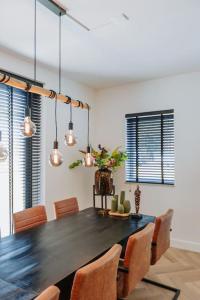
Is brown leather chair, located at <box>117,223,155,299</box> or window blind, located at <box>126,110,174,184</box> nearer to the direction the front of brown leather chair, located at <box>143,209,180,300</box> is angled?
the window blind

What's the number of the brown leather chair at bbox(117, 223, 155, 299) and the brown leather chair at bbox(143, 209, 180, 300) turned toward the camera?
0

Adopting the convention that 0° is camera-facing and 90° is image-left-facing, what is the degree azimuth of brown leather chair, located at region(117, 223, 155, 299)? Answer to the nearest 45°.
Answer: approximately 135°

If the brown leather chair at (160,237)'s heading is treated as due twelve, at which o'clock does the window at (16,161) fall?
The window is roughly at 11 o'clock from the brown leather chair.

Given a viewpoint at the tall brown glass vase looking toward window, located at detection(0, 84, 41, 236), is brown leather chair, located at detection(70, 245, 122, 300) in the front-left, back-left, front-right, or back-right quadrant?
front-left

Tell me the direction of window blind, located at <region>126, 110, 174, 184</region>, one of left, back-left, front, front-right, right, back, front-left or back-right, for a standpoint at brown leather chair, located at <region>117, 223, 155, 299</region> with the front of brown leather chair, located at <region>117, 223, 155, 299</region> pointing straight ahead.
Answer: front-right

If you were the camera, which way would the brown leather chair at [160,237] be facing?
facing away from the viewer and to the left of the viewer

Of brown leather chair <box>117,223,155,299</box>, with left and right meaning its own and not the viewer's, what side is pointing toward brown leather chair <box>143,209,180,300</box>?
right

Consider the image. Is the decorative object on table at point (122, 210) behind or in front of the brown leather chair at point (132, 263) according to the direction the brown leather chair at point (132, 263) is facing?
in front

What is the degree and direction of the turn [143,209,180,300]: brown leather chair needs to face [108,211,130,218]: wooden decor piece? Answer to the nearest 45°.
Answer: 0° — it already faces it

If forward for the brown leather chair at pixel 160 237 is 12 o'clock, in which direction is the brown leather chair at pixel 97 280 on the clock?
the brown leather chair at pixel 97 280 is roughly at 8 o'clock from the brown leather chair at pixel 160 237.

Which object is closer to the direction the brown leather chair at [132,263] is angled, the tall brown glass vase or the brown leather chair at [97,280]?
the tall brown glass vase
